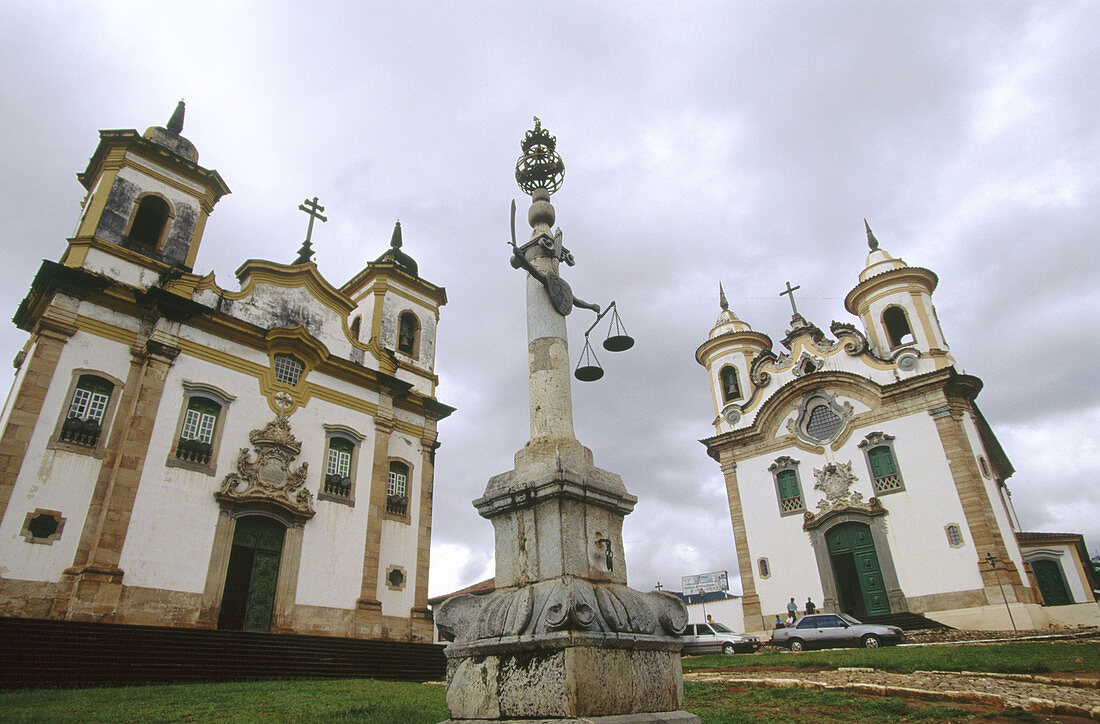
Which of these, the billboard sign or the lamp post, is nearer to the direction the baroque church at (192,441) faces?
the lamp post

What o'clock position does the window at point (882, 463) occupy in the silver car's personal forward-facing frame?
The window is roughly at 10 o'clock from the silver car.

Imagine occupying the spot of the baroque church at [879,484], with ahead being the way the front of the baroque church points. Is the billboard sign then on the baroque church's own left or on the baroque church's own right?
on the baroque church's own right

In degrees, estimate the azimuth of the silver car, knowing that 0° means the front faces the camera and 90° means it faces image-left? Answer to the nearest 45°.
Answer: approximately 270°

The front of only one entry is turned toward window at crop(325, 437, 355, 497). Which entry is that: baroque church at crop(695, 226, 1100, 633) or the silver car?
the baroque church

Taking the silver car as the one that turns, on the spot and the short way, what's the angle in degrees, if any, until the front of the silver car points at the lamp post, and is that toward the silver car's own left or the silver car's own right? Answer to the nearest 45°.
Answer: approximately 45° to the silver car's own left

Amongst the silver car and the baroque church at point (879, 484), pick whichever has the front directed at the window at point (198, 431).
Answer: the baroque church

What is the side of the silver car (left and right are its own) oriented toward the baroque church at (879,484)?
left

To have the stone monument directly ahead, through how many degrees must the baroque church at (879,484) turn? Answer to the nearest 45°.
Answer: approximately 45° to its left

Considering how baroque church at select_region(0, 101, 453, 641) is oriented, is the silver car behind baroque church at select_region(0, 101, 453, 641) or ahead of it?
ahead

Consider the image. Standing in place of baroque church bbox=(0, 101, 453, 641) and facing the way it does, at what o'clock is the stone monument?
The stone monument is roughly at 1 o'clock from the baroque church.

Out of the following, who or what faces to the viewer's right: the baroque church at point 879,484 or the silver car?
the silver car

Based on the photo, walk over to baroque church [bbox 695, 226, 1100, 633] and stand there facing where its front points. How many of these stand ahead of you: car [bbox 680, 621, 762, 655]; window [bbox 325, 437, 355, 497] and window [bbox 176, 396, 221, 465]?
3

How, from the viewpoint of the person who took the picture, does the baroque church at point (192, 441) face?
facing the viewer and to the right of the viewer

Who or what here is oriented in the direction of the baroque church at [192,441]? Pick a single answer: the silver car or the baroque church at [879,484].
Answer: the baroque church at [879,484]

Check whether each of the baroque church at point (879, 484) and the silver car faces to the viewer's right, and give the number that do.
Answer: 1

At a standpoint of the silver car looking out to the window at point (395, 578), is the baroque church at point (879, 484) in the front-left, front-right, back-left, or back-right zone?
back-right
